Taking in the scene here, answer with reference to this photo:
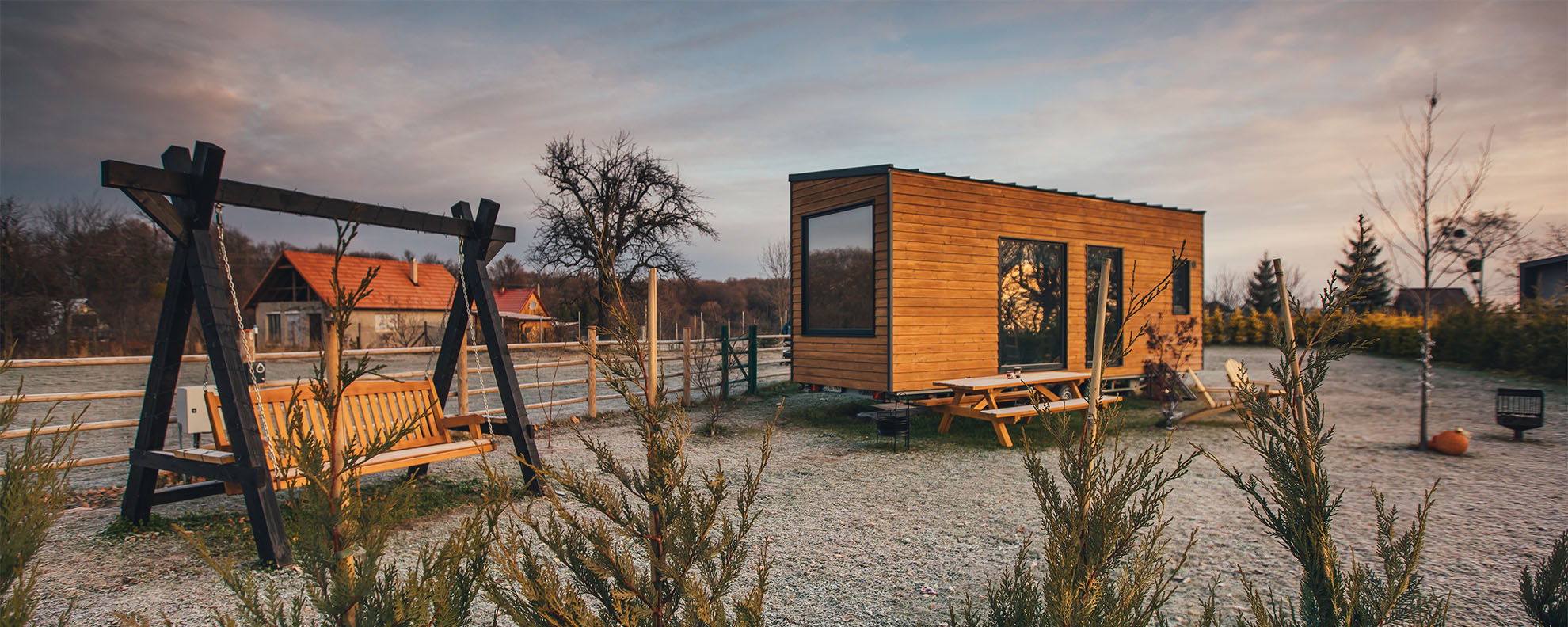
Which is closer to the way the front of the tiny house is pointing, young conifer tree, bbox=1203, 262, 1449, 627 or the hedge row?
the young conifer tree

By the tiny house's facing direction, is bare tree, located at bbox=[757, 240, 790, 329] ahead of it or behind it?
behind

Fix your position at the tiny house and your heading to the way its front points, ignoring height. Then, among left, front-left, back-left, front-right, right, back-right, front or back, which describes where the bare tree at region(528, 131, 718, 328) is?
back

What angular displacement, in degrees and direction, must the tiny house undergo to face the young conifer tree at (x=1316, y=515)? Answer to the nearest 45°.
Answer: approximately 45° to its right

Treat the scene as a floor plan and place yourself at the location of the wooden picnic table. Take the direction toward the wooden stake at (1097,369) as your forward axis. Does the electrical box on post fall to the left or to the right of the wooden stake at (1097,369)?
right

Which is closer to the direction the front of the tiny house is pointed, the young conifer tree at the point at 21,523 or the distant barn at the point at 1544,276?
the young conifer tree

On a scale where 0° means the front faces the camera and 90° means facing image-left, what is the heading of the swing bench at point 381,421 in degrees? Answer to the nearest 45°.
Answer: approximately 315°

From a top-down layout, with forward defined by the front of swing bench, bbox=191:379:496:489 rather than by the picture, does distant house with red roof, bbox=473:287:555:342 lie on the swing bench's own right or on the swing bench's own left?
on the swing bench's own left

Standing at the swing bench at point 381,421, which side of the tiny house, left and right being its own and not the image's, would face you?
right

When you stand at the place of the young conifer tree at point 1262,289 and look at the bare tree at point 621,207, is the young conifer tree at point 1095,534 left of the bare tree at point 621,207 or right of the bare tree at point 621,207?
left

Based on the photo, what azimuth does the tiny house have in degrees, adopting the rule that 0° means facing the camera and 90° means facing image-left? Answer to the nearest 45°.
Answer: approximately 315°
